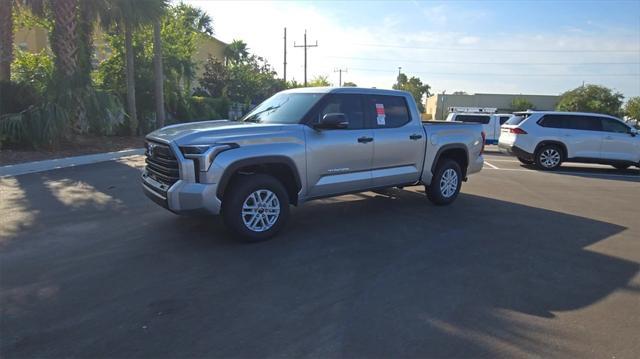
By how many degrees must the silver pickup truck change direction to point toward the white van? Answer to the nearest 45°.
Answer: approximately 180°

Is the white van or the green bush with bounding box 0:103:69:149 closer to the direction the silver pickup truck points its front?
the green bush

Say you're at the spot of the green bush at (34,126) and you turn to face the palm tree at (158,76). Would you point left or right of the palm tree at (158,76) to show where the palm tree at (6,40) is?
left

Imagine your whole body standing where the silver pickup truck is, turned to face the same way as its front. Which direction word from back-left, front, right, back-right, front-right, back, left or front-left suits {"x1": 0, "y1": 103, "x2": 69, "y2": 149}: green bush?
right

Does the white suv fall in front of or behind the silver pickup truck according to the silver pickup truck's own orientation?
behind

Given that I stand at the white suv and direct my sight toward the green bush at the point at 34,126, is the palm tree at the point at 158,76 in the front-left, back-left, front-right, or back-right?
front-right

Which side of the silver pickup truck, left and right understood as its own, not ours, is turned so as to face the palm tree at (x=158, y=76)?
right

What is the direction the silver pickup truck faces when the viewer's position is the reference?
facing the viewer and to the left of the viewer

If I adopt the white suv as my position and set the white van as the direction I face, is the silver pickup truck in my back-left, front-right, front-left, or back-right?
back-left
